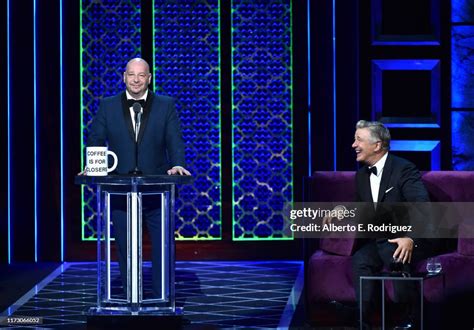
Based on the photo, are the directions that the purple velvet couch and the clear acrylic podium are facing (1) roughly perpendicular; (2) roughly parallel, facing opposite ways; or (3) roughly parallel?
roughly parallel

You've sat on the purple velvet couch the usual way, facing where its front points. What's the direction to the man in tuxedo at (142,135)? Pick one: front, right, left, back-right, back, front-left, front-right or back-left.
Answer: right

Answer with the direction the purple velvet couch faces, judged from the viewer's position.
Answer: facing the viewer

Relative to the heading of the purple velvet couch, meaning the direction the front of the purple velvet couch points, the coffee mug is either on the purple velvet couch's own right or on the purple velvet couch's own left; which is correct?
on the purple velvet couch's own right

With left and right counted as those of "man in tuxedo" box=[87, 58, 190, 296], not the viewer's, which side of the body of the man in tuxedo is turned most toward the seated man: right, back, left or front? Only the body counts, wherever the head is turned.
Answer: left

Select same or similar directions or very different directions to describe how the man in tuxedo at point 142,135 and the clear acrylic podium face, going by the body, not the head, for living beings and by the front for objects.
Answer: same or similar directions

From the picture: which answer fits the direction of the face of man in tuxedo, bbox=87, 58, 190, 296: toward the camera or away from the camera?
toward the camera

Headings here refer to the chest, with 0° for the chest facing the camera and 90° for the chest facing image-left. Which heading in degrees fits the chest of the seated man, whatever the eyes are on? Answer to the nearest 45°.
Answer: approximately 45°

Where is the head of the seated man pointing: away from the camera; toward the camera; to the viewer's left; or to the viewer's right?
to the viewer's left

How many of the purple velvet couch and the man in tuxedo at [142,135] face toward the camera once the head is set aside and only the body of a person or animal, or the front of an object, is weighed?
2

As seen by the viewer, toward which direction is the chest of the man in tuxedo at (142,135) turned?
toward the camera

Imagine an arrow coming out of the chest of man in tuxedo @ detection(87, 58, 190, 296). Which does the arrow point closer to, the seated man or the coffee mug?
the coffee mug

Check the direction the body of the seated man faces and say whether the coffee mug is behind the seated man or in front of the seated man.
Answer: in front

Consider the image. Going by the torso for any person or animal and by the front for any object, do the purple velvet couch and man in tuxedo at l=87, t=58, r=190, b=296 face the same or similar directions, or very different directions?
same or similar directions

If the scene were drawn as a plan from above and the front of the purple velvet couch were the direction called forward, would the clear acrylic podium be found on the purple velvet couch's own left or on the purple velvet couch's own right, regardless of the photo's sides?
on the purple velvet couch's own right
